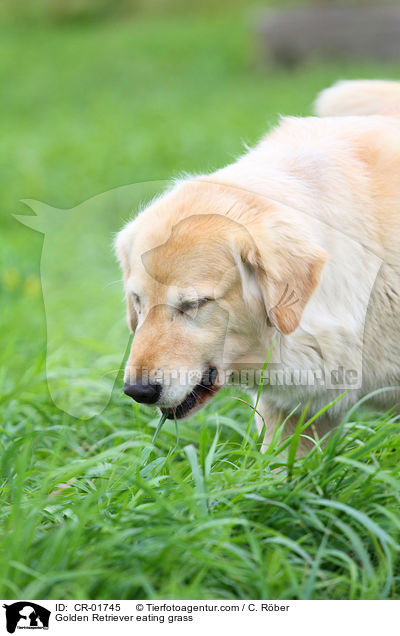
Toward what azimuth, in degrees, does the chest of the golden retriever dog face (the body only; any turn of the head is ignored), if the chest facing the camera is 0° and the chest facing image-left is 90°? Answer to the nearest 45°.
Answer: approximately 45°
